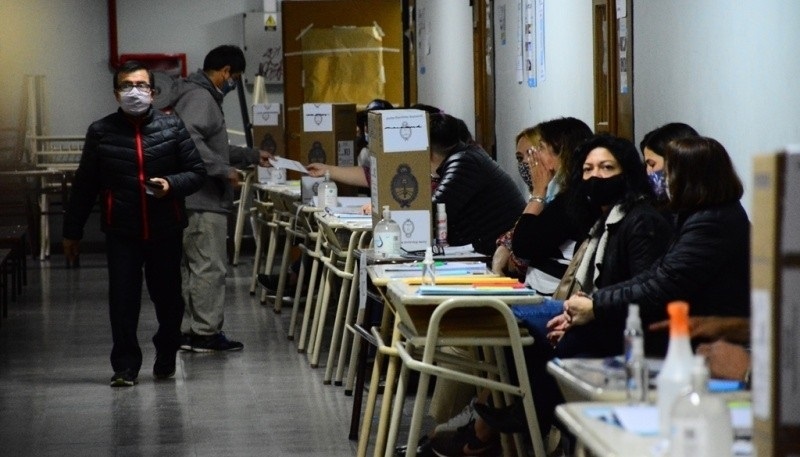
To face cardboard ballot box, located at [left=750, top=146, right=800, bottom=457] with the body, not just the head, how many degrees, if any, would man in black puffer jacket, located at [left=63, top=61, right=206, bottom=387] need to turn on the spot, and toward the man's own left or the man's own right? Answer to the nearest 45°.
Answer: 0° — they already face it

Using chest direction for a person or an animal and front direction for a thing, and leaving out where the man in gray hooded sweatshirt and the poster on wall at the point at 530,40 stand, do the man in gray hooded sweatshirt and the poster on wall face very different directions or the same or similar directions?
very different directions

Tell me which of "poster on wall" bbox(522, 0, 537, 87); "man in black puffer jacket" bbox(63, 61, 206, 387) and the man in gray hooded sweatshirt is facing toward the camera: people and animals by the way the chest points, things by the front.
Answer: the man in black puffer jacket

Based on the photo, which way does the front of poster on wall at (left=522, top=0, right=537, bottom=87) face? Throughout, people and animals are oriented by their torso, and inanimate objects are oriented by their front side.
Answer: to the viewer's left

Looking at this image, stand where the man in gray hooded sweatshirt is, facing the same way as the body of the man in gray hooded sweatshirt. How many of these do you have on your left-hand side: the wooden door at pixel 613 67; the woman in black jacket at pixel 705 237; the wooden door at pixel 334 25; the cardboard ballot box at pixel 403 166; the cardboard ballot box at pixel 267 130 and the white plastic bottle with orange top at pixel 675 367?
2

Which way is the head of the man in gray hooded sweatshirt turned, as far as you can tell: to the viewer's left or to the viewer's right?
to the viewer's right

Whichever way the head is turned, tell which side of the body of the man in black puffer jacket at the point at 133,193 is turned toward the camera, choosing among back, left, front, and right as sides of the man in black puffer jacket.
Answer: front

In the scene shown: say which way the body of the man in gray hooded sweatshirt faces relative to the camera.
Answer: to the viewer's right

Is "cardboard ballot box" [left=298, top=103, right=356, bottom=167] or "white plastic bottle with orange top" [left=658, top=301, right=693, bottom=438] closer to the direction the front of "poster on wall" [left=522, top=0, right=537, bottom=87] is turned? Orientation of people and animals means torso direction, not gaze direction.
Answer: the cardboard ballot box

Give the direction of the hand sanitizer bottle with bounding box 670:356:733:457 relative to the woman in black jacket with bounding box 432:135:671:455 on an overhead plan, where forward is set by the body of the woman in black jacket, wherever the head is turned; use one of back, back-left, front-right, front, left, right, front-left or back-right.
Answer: front-left

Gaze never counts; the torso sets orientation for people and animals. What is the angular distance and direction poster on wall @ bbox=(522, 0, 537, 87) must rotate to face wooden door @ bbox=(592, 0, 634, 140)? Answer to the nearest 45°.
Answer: approximately 90° to its left
